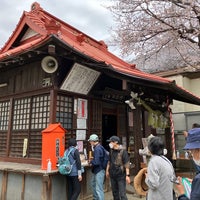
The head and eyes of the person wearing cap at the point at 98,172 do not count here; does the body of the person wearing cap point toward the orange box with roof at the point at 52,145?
yes

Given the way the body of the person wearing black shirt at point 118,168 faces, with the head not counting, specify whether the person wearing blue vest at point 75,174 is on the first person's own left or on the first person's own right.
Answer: on the first person's own right

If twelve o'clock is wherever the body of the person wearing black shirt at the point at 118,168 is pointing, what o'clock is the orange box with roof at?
The orange box with roof is roughly at 2 o'clock from the person wearing black shirt.

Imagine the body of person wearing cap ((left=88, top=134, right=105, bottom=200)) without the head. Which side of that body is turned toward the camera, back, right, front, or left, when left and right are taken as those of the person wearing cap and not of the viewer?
left

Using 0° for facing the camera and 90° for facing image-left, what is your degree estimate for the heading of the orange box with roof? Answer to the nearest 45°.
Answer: approximately 315°

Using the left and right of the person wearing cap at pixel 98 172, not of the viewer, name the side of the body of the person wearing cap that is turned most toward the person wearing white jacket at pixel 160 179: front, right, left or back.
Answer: left

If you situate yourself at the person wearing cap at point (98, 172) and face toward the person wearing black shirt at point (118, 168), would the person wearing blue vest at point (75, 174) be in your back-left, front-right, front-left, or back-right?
back-right

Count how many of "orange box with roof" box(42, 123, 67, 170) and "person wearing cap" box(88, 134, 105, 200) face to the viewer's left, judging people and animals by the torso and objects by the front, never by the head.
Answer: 1

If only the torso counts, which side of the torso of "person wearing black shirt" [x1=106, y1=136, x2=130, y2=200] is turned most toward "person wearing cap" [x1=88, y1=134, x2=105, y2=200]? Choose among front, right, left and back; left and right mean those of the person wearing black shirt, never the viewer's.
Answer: right
